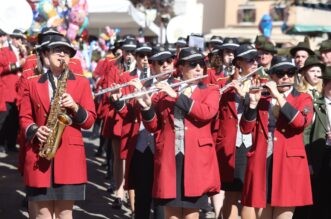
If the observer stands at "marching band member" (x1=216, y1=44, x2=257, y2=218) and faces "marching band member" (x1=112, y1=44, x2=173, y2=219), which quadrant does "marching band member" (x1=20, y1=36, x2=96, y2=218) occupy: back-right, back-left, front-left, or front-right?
front-left

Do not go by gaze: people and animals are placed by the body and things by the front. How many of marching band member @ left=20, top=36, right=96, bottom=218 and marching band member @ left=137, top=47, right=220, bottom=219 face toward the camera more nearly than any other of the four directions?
2

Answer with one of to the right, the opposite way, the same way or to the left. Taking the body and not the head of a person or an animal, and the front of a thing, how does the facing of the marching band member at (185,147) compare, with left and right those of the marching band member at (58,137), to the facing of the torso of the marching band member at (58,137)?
the same way

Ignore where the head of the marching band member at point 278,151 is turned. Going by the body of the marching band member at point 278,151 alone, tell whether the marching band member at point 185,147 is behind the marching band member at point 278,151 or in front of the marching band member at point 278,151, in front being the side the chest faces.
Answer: in front

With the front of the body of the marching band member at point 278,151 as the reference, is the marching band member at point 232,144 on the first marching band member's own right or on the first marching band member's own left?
on the first marching band member's own right

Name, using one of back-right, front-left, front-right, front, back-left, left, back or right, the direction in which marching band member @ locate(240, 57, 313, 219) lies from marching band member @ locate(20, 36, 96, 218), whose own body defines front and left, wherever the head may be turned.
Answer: left

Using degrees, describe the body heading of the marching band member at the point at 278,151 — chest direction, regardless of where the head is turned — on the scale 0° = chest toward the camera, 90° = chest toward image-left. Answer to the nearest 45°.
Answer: approximately 45°

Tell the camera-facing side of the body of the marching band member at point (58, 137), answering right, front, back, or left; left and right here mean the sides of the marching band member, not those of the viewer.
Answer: front

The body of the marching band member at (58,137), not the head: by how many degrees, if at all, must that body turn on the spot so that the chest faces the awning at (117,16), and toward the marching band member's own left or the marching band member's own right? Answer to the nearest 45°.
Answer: approximately 180°

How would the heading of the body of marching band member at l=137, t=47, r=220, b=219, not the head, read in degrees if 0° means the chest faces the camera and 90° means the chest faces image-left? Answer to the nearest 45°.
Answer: approximately 0°

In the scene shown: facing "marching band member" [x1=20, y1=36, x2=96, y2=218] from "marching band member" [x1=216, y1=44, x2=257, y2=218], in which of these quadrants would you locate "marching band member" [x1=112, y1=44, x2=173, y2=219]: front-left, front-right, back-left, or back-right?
front-right
